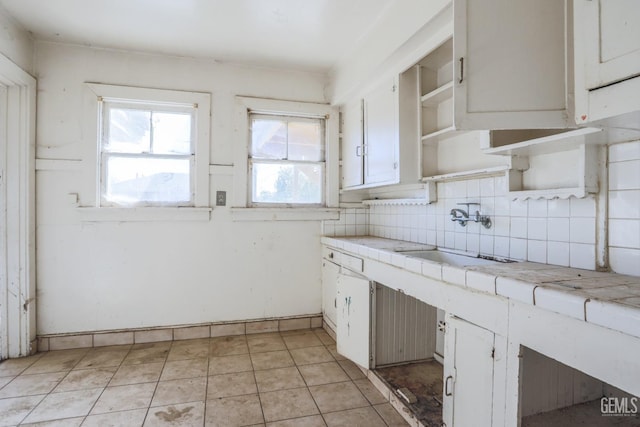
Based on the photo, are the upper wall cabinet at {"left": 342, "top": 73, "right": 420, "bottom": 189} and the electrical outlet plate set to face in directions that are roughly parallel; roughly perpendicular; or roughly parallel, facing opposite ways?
roughly perpendicular

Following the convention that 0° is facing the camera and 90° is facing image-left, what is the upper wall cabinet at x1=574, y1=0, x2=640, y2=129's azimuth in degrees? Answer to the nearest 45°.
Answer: approximately 45°

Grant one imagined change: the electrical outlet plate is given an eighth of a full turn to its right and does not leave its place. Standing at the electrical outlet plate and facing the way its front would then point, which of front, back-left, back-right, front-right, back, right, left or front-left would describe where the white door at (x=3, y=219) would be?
front-right

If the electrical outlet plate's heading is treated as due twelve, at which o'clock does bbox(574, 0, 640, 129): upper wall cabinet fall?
The upper wall cabinet is roughly at 11 o'clock from the electrical outlet plate.

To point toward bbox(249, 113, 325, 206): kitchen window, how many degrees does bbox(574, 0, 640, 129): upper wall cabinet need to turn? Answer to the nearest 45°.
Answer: approximately 45° to its right

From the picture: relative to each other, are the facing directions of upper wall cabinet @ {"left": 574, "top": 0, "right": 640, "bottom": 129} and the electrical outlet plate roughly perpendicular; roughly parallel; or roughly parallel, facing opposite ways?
roughly perpendicular

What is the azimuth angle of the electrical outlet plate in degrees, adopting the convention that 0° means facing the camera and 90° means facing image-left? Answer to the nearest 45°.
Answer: approximately 0°

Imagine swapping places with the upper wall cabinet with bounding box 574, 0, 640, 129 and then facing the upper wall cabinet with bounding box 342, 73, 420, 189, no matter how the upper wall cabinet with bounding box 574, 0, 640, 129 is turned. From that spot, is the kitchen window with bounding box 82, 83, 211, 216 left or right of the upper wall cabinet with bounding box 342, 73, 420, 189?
left
